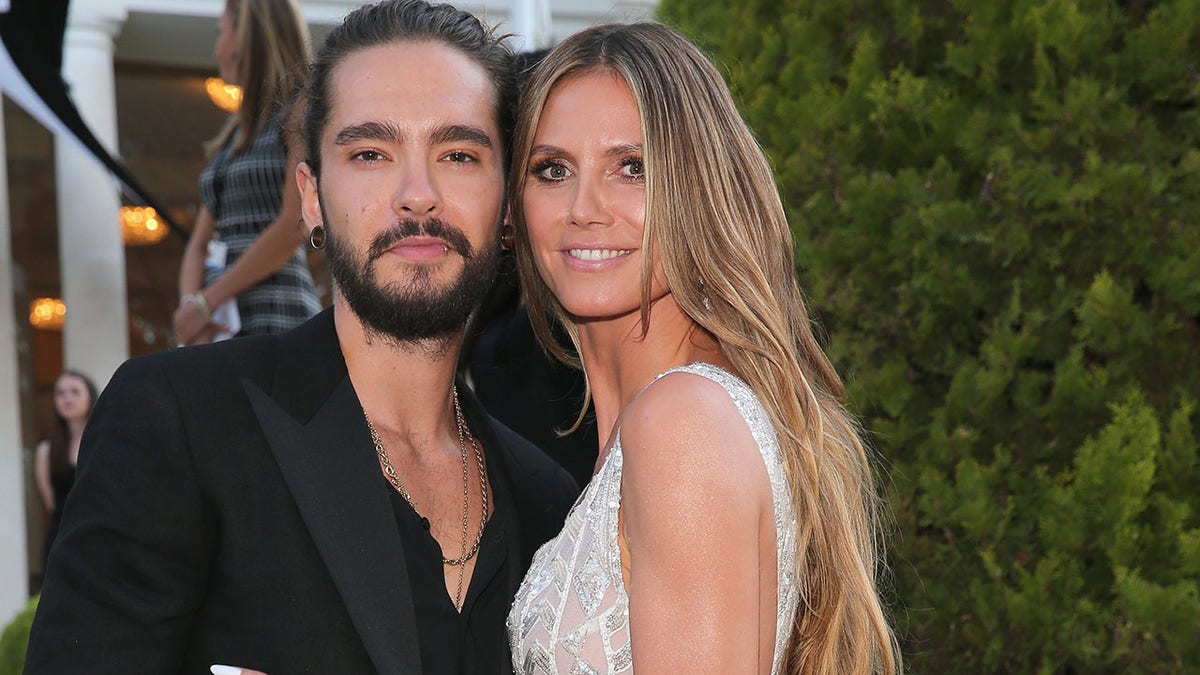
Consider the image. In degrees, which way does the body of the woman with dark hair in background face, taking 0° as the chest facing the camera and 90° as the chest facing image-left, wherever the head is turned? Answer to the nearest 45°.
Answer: approximately 0°

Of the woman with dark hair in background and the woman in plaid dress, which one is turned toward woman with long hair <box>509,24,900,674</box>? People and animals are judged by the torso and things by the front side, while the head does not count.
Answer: the woman with dark hair in background

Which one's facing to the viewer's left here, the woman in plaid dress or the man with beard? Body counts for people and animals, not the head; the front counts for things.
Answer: the woman in plaid dress

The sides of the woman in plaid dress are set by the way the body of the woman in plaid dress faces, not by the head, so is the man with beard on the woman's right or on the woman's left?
on the woman's left

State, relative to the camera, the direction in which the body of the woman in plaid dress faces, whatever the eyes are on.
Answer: to the viewer's left

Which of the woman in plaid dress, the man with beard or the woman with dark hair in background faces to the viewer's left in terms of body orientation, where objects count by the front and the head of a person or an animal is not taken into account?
the woman in plaid dress

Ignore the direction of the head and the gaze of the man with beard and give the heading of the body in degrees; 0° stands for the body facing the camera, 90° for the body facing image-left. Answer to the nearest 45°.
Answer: approximately 315°

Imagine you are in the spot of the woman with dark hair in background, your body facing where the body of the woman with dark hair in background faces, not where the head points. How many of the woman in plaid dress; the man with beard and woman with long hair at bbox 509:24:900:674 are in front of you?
3

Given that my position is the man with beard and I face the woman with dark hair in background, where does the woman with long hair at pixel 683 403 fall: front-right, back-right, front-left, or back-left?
back-right

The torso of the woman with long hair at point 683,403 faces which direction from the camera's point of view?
to the viewer's left
